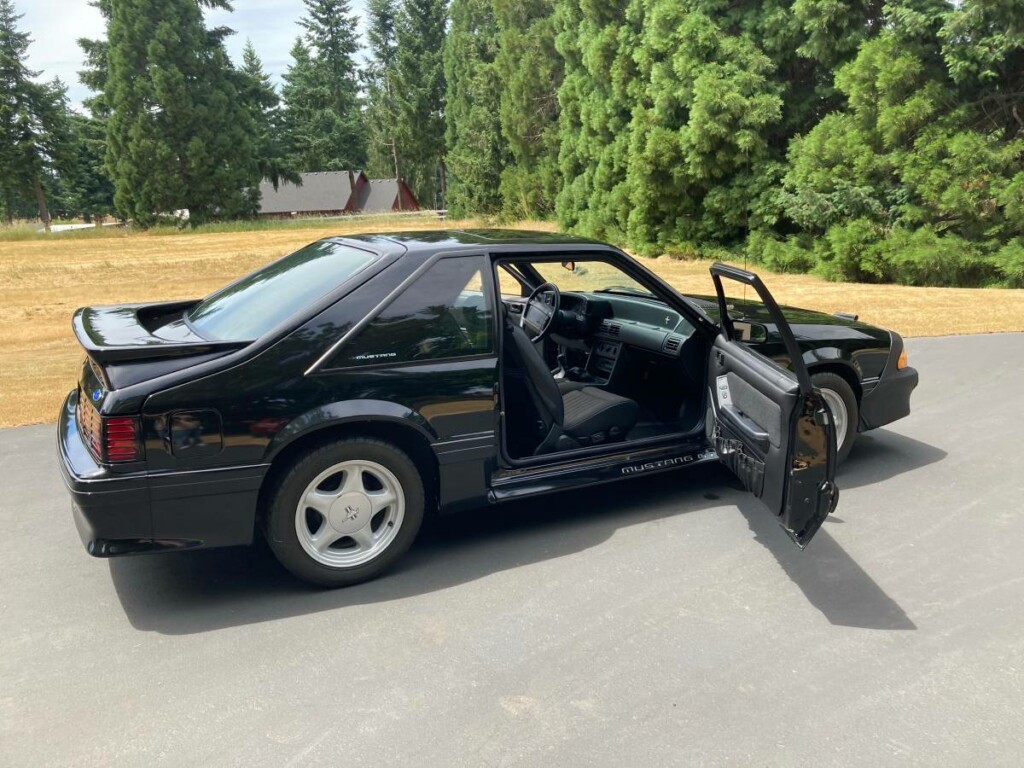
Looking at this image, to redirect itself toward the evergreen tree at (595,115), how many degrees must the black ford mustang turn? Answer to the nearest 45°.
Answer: approximately 45° to its left

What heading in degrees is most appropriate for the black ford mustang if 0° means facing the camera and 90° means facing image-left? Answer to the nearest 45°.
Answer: approximately 225°

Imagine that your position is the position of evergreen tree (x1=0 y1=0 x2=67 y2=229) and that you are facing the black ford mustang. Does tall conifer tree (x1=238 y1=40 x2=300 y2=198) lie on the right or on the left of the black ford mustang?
left

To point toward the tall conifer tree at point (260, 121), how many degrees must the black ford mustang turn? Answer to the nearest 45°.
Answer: approximately 45° to its left

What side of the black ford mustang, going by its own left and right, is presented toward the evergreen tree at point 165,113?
left
